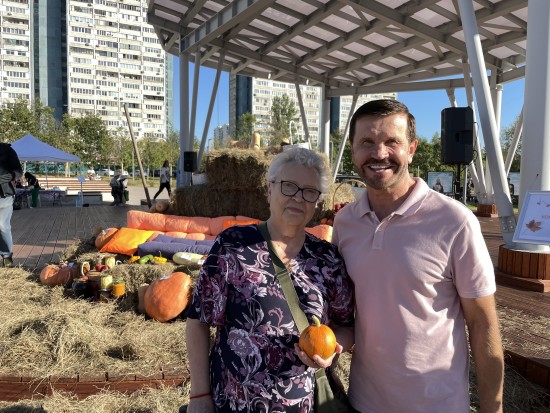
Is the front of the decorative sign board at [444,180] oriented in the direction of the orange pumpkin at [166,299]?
yes

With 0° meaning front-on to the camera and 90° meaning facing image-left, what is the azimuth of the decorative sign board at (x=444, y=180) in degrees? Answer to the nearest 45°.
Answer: approximately 0°

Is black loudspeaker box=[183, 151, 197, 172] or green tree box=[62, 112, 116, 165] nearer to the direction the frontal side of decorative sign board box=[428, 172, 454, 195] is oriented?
the black loudspeaker

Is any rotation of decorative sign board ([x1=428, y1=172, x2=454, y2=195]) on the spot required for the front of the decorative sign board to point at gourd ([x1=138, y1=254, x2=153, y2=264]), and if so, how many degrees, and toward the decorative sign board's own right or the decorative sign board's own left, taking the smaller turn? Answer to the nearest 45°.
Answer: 0° — it already faces it

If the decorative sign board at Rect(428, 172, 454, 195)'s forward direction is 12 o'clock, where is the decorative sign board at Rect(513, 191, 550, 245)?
the decorative sign board at Rect(513, 191, 550, 245) is roughly at 12 o'clock from the decorative sign board at Rect(428, 172, 454, 195).

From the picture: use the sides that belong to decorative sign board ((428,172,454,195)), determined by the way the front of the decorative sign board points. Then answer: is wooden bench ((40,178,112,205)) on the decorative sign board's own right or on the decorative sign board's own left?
on the decorative sign board's own right

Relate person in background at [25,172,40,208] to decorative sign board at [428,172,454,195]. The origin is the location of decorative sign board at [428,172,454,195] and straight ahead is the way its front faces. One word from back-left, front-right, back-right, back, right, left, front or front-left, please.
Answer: front-right

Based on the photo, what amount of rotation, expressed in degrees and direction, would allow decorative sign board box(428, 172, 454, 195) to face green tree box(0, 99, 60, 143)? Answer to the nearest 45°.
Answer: approximately 90° to its right

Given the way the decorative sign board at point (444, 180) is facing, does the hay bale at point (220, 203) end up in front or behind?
in front

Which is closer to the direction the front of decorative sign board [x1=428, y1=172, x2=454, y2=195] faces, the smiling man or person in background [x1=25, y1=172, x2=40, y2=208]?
the smiling man

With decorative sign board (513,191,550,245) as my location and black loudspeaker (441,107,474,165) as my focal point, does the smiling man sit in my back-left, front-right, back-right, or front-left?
back-left

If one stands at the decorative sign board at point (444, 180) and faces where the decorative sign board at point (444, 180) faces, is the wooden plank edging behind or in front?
in front

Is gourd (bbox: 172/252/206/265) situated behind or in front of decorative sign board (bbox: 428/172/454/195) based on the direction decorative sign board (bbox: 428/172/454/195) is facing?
in front
